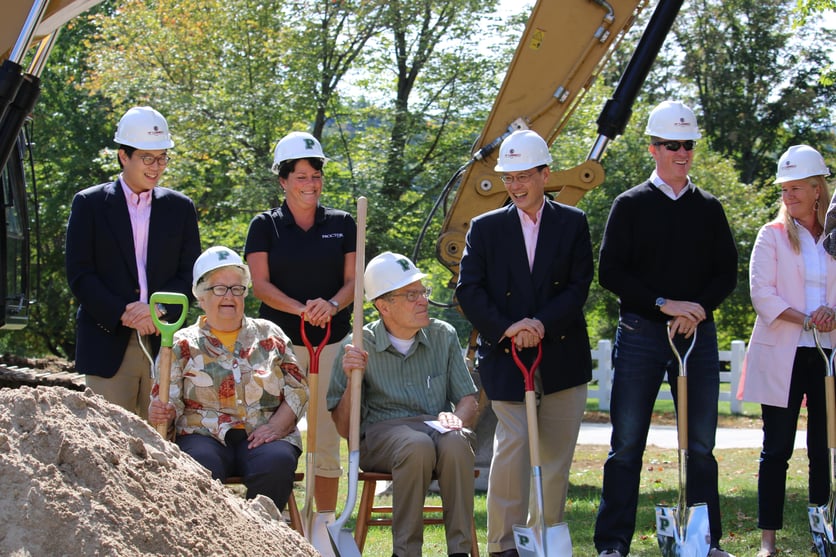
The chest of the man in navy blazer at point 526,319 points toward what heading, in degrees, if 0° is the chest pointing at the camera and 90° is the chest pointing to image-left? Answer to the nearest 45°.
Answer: approximately 0°

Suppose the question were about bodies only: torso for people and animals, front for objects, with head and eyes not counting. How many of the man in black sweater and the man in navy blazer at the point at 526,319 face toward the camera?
2

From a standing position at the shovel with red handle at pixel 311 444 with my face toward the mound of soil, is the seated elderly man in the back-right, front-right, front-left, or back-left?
back-left

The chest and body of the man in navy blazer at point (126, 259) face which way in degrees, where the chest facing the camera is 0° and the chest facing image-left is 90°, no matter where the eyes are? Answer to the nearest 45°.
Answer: approximately 315°

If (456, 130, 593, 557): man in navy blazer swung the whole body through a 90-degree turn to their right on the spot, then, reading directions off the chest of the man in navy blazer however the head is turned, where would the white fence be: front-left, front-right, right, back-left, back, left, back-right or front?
right

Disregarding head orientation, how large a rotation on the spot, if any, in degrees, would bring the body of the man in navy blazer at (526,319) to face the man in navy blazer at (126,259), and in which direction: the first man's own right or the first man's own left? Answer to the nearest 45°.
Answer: approximately 90° to the first man's own right
